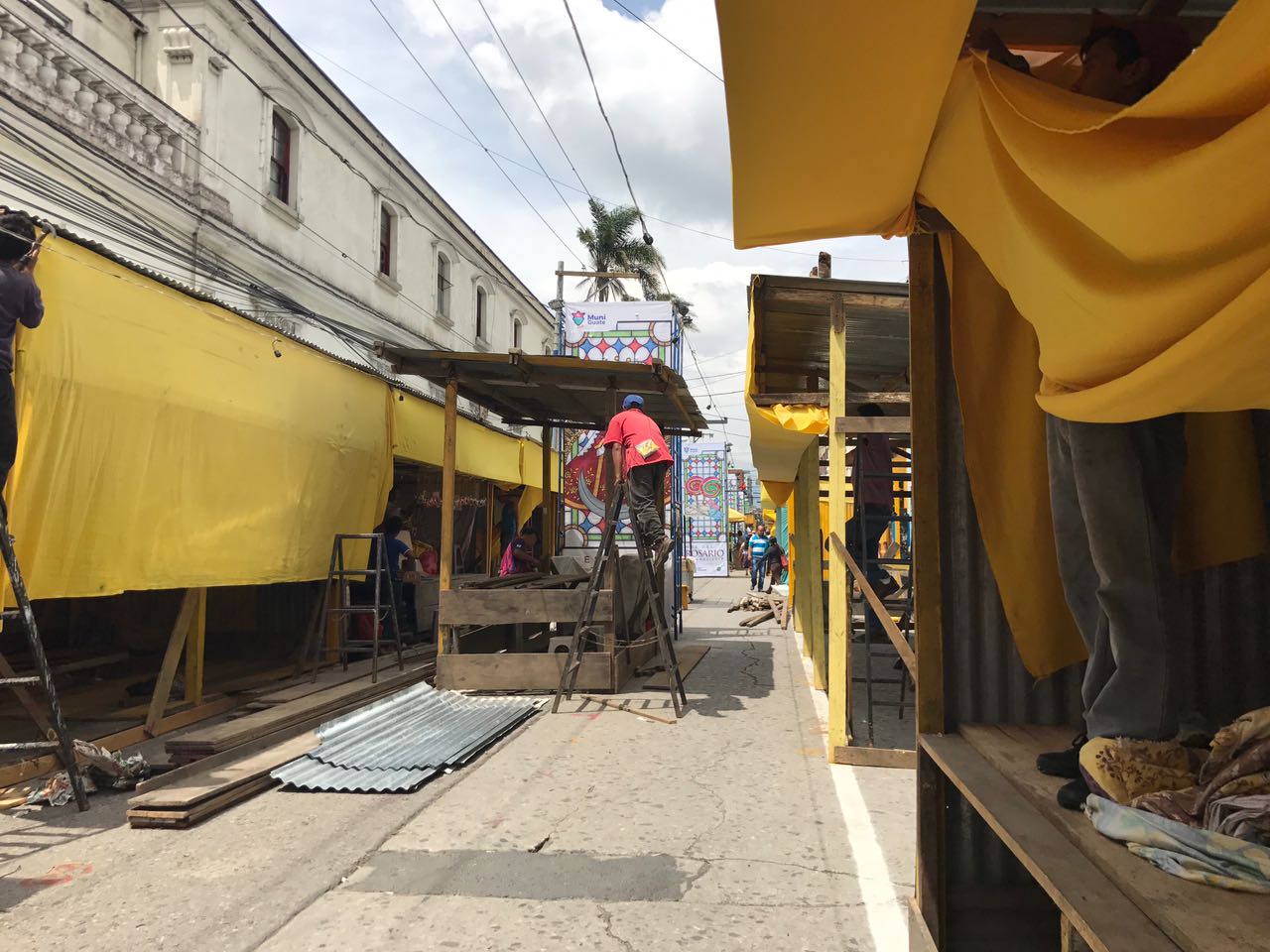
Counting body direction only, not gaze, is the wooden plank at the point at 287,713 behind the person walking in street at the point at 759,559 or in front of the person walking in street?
in front

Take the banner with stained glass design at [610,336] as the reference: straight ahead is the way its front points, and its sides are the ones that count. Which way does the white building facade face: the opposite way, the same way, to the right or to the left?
to the left

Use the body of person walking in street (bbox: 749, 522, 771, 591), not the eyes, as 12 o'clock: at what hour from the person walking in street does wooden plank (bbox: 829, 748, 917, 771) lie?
The wooden plank is roughly at 12 o'clock from the person walking in street.

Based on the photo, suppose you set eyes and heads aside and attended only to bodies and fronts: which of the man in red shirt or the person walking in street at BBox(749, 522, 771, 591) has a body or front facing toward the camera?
the person walking in street

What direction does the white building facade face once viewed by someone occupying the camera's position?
facing the viewer and to the right of the viewer

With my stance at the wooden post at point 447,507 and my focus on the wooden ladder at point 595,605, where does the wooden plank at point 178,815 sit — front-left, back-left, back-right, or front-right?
front-right

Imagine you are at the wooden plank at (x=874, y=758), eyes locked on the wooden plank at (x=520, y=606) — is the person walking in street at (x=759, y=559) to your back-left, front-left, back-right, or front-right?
front-right

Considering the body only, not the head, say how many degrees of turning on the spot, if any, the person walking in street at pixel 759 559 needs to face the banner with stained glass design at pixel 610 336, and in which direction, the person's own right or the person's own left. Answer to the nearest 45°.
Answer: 0° — they already face it

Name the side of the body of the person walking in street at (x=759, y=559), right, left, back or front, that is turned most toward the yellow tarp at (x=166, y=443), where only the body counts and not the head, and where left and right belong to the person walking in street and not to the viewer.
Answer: front

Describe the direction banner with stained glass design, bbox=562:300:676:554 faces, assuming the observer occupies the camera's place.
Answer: facing the viewer

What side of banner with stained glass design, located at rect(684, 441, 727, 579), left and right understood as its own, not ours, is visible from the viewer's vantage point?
front

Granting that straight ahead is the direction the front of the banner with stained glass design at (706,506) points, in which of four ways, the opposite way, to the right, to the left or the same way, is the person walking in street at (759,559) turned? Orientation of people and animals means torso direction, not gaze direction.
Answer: the same way

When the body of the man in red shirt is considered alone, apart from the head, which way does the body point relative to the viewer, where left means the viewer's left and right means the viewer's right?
facing away from the viewer and to the left of the viewer

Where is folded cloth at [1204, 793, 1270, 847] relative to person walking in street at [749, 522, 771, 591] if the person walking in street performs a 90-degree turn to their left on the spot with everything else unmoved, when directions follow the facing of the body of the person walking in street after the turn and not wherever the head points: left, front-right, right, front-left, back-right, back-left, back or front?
right

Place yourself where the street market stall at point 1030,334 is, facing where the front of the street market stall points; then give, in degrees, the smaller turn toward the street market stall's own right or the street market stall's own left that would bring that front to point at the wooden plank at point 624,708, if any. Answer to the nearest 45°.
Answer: approximately 90° to the street market stall's own right

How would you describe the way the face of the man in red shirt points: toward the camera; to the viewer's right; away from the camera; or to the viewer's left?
away from the camera

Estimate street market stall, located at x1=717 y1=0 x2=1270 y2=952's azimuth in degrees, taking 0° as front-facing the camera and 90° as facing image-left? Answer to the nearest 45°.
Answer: approximately 45°

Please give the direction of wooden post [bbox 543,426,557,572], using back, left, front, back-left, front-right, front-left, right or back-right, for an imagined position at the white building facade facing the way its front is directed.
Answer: front

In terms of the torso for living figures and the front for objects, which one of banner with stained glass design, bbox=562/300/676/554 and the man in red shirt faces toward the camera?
the banner with stained glass design
